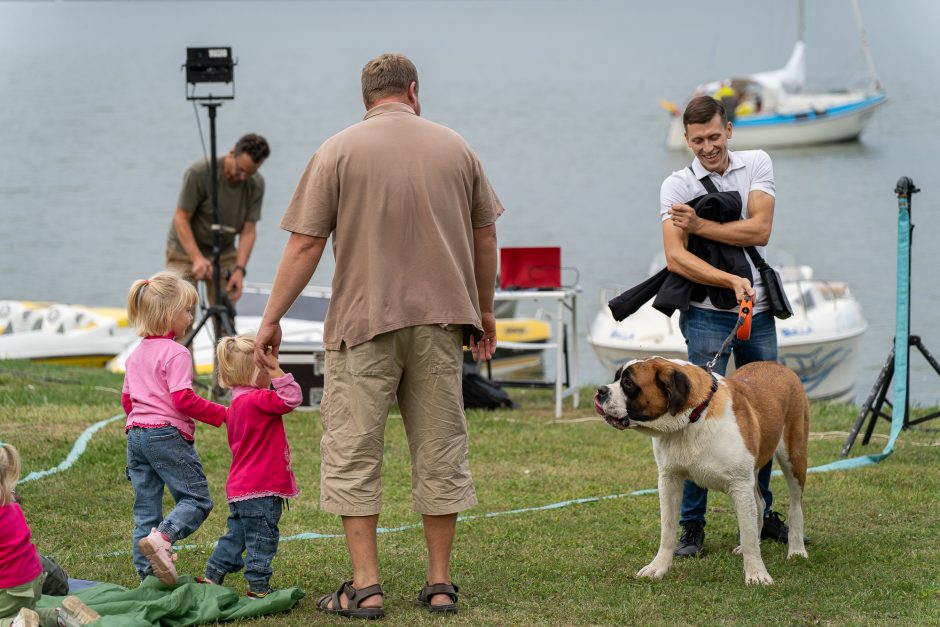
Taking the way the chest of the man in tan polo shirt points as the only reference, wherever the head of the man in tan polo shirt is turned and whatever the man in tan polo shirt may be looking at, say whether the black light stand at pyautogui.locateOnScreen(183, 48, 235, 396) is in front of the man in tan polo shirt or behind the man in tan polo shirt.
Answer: in front

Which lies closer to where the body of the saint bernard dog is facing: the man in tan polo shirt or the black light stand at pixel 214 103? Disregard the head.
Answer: the man in tan polo shirt

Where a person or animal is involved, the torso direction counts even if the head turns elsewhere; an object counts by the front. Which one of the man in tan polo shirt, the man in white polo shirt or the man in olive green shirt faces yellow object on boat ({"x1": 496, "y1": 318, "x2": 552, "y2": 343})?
the man in tan polo shirt

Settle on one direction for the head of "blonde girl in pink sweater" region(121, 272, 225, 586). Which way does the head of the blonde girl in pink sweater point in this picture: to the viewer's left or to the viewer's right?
to the viewer's right

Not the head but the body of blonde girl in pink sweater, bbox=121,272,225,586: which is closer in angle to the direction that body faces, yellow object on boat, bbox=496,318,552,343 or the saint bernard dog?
the yellow object on boat

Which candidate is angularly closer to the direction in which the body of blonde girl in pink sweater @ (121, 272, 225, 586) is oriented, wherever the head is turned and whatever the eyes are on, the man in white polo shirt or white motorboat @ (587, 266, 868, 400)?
the white motorboat

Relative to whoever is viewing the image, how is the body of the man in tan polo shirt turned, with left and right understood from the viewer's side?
facing away from the viewer

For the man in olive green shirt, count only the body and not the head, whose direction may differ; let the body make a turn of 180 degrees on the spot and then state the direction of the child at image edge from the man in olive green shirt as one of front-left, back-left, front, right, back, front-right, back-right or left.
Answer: back-left

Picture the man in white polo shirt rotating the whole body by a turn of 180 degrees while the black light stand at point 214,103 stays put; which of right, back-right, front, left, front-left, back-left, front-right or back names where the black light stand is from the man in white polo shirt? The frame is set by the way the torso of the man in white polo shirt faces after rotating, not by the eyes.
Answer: front-left

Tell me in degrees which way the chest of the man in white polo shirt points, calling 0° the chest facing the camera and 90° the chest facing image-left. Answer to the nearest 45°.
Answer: approximately 0°

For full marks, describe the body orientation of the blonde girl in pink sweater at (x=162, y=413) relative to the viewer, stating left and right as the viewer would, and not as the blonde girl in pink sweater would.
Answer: facing away from the viewer and to the right of the viewer
